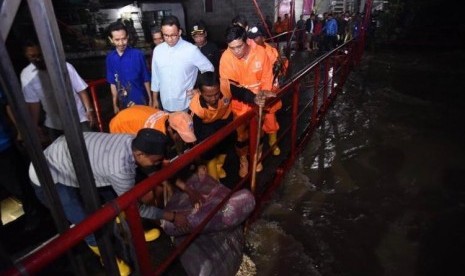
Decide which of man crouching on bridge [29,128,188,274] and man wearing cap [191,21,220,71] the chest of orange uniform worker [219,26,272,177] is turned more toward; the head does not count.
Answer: the man crouching on bridge

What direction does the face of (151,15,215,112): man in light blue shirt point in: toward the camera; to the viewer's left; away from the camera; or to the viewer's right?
toward the camera

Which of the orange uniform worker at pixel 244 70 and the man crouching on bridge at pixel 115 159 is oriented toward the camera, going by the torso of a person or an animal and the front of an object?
the orange uniform worker

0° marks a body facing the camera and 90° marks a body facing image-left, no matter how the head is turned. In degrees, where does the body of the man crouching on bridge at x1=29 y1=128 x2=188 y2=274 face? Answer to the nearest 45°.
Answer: approximately 270°

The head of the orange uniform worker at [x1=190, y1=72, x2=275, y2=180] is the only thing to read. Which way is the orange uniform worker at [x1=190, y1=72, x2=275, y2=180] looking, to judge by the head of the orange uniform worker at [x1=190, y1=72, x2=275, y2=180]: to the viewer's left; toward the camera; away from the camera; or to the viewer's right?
toward the camera

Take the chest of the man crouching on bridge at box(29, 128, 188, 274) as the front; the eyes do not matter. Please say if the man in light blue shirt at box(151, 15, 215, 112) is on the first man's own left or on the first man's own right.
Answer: on the first man's own left

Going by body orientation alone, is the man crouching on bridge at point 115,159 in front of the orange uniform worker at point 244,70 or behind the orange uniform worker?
in front

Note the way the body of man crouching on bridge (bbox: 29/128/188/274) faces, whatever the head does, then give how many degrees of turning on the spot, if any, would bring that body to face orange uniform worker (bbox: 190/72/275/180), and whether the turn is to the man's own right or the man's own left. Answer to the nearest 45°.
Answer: approximately 45° to the man's own left

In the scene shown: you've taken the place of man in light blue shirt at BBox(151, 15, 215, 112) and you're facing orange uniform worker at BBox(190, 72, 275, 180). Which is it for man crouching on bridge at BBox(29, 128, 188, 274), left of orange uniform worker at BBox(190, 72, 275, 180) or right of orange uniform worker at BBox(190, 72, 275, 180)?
right

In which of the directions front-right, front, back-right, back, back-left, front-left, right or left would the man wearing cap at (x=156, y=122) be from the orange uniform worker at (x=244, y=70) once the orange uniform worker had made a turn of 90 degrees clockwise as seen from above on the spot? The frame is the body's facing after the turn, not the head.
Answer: front-left

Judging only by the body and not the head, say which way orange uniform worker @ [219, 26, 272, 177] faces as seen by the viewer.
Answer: toward the camera

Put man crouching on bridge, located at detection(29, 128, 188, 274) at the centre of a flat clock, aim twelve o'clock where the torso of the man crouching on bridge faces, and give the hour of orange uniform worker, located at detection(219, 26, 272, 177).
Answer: The orange uniform worker is roughly at 11 o'clock from the man crouching on bridge.

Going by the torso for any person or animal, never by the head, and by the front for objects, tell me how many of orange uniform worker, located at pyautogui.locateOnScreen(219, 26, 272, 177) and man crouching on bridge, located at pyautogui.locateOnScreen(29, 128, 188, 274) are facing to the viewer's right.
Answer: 1

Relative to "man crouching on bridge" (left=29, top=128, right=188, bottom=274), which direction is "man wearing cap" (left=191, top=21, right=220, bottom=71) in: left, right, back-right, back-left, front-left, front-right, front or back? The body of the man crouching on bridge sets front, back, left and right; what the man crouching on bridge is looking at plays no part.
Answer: front-left
